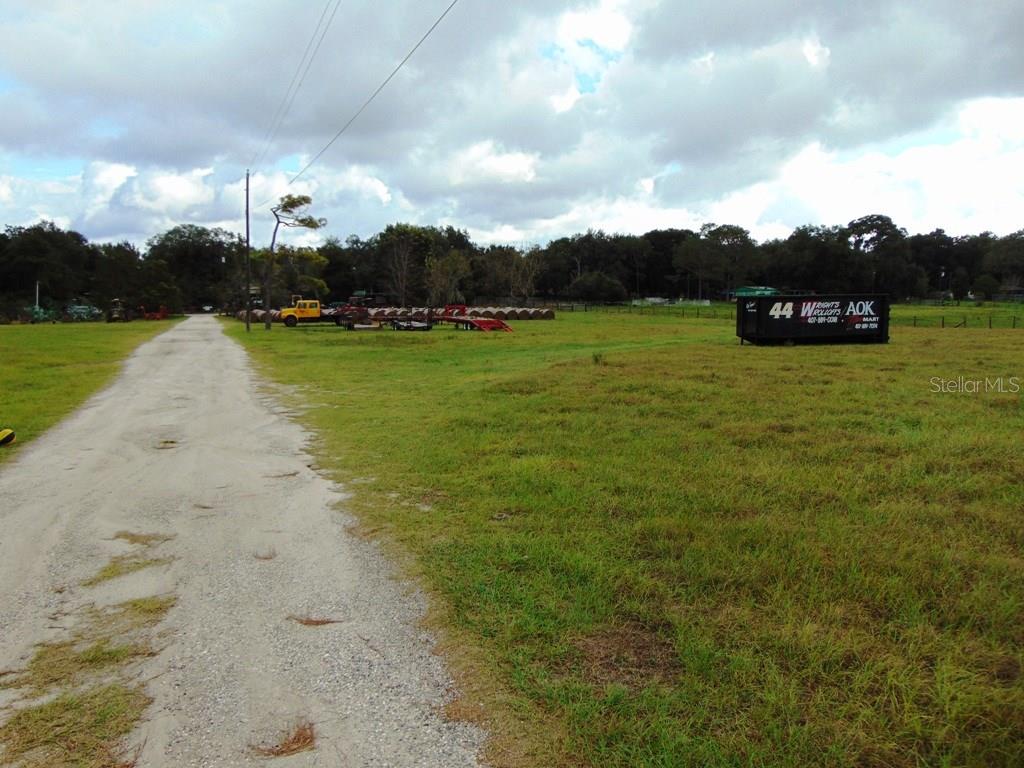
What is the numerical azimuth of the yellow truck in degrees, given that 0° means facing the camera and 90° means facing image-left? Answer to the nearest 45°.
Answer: approximately 90°

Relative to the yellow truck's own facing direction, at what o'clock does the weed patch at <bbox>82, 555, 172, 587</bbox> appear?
The weed patch is roughly at 9 o'clock from the yellow truck.

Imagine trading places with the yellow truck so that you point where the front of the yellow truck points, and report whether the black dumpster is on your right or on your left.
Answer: on your left

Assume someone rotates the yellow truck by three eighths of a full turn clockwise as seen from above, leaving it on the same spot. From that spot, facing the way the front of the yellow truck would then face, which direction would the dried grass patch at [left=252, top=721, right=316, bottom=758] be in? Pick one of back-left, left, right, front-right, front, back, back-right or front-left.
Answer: back-right
